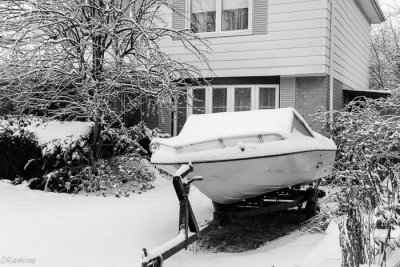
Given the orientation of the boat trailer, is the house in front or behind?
behind

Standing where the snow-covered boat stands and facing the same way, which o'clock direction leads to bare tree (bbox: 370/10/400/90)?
The bare tree is roughly at 5 o'clock from the snow-covered boat.

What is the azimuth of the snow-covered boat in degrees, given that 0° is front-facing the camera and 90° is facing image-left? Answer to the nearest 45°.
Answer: approximately 45°

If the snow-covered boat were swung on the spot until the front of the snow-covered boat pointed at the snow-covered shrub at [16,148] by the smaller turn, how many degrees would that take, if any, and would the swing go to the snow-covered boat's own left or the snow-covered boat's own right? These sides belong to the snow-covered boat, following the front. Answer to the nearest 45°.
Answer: approximately 90° to the snow-covered boat's own right

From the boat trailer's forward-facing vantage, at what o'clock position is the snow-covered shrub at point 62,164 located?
The snow-covered shrub is roughly at 3 o'clock from the boat trailer.

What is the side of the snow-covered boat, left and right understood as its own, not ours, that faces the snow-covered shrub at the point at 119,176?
right

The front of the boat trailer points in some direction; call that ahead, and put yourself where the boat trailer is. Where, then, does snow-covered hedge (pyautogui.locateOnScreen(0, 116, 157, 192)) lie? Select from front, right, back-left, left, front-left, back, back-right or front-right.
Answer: right

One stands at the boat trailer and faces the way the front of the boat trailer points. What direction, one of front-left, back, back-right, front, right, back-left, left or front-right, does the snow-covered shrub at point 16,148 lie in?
right

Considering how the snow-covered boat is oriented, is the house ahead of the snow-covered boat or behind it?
behind

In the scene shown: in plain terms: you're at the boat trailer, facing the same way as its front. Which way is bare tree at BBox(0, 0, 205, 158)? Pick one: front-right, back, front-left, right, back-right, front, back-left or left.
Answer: right

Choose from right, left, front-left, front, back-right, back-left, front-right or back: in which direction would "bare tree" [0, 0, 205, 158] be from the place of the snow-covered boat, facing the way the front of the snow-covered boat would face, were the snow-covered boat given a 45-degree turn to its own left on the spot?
back-right

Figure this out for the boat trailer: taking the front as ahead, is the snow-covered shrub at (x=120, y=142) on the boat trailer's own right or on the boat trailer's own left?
on the boat trailer's own right

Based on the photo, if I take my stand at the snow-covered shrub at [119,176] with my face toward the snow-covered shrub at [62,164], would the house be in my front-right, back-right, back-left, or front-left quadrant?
back-right

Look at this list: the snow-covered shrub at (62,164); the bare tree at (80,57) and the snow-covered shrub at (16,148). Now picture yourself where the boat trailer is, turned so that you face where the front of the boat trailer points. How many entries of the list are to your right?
3
